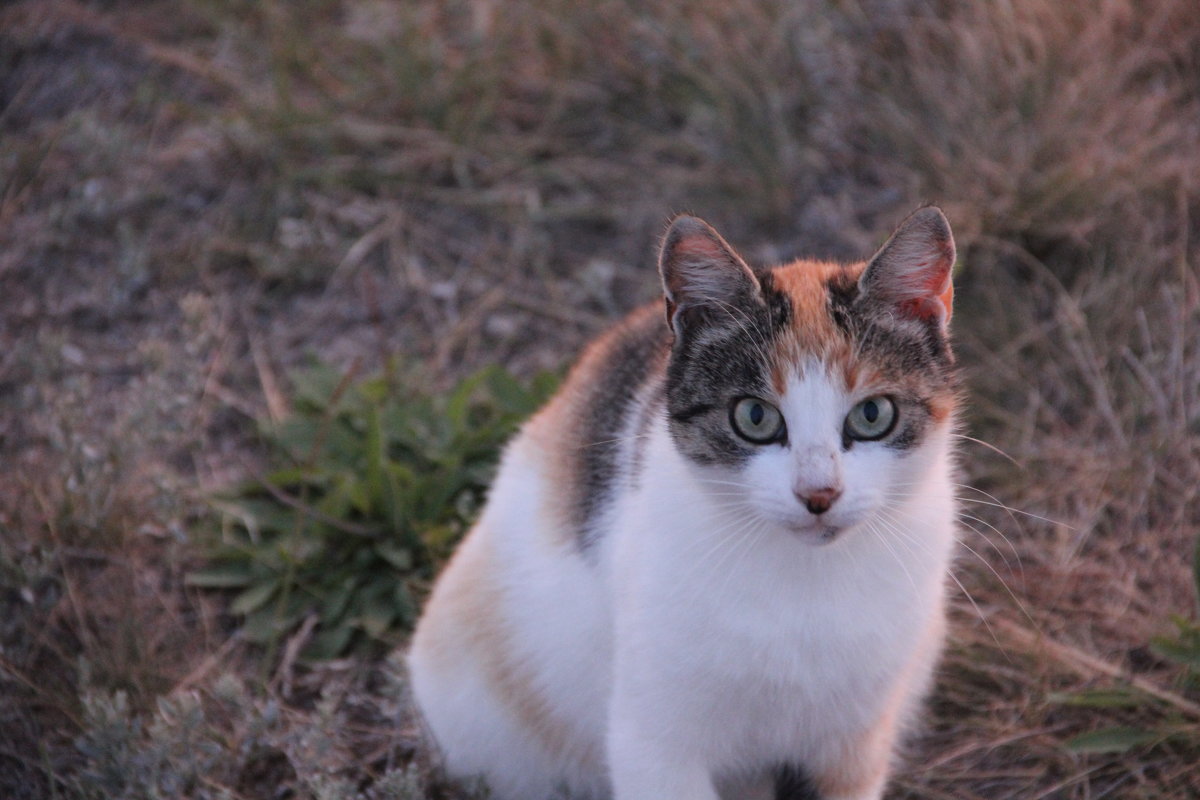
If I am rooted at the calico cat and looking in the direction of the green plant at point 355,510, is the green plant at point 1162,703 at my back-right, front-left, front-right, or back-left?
back-right

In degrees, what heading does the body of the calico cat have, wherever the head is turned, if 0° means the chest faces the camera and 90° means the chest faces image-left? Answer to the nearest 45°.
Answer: approximately 315°

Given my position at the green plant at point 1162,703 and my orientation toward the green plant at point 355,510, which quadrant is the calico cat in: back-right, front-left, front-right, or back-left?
front-left

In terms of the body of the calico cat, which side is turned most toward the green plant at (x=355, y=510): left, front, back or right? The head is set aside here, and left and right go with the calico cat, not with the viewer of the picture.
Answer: back

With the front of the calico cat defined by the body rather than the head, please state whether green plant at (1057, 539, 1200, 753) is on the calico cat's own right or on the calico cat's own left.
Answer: on the calico cat's own left

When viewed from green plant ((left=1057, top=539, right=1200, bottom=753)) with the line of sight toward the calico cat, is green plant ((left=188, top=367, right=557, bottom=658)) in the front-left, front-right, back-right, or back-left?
front-right

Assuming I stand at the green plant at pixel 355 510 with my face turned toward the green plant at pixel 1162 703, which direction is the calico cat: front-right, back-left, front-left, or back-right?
front-right
